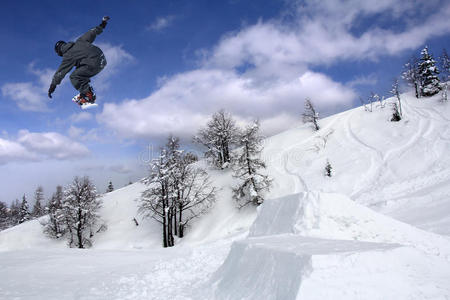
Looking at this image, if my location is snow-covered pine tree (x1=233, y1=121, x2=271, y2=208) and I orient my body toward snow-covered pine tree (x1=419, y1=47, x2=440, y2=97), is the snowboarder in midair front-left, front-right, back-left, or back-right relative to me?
back-right

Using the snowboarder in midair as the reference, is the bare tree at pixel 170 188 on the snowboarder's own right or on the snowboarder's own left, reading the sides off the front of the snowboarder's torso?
on the snowboarder's own right

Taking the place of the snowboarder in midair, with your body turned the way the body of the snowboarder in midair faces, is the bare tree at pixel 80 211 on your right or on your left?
on your right

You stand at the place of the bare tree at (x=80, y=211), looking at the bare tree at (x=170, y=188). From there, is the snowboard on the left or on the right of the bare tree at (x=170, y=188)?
right

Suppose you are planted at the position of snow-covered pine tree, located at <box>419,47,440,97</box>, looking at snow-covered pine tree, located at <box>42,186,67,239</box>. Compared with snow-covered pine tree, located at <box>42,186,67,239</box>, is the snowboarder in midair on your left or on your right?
left

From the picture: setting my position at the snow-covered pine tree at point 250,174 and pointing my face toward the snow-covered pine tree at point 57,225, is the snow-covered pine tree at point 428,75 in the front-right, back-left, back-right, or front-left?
back-right
